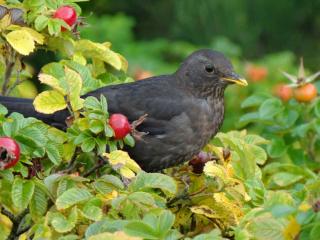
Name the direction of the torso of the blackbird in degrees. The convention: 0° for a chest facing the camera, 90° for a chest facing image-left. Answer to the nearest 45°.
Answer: approximately 270°
